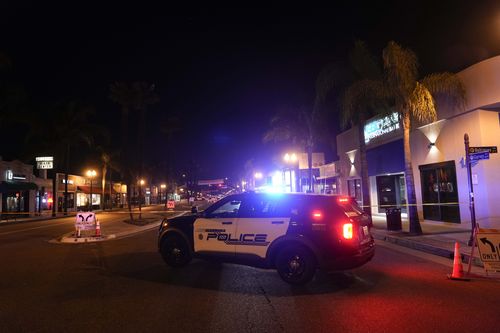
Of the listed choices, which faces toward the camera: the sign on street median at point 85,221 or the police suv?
the sign on street median

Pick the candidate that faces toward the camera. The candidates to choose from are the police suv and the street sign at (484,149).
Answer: the street sign

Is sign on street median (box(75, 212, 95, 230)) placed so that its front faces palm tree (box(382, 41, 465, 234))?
no

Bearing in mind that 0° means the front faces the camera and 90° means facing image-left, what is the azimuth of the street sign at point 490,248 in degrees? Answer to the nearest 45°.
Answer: approximately 0°

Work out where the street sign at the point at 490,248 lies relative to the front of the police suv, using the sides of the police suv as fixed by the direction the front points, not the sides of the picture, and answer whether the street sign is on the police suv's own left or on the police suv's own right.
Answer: on the police suv's own right

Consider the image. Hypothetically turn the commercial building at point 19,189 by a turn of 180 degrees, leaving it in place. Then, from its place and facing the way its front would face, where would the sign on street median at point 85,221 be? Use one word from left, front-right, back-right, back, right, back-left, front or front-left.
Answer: back-left

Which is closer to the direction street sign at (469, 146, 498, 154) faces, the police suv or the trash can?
the police suv

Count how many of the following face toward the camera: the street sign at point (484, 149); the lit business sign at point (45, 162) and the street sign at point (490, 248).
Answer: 3

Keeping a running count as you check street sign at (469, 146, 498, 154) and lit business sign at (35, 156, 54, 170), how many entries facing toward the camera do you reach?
2

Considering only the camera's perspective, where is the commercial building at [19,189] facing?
facing the viewer and to the right of the viewer

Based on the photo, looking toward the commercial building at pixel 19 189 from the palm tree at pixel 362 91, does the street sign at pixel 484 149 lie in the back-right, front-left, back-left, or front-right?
back-left

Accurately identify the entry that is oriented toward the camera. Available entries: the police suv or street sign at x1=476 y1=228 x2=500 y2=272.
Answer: the street sign

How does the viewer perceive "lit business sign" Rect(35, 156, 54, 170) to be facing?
facing the viewer

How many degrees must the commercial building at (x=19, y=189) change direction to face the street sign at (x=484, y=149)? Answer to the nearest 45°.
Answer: approximately 45° to its right

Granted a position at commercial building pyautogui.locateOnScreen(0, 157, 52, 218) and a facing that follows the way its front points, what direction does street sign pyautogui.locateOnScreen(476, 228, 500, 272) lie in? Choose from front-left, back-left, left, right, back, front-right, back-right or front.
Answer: front-right

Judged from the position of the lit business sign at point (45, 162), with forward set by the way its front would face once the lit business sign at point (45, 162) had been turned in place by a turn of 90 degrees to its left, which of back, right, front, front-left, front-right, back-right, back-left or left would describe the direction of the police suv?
right
